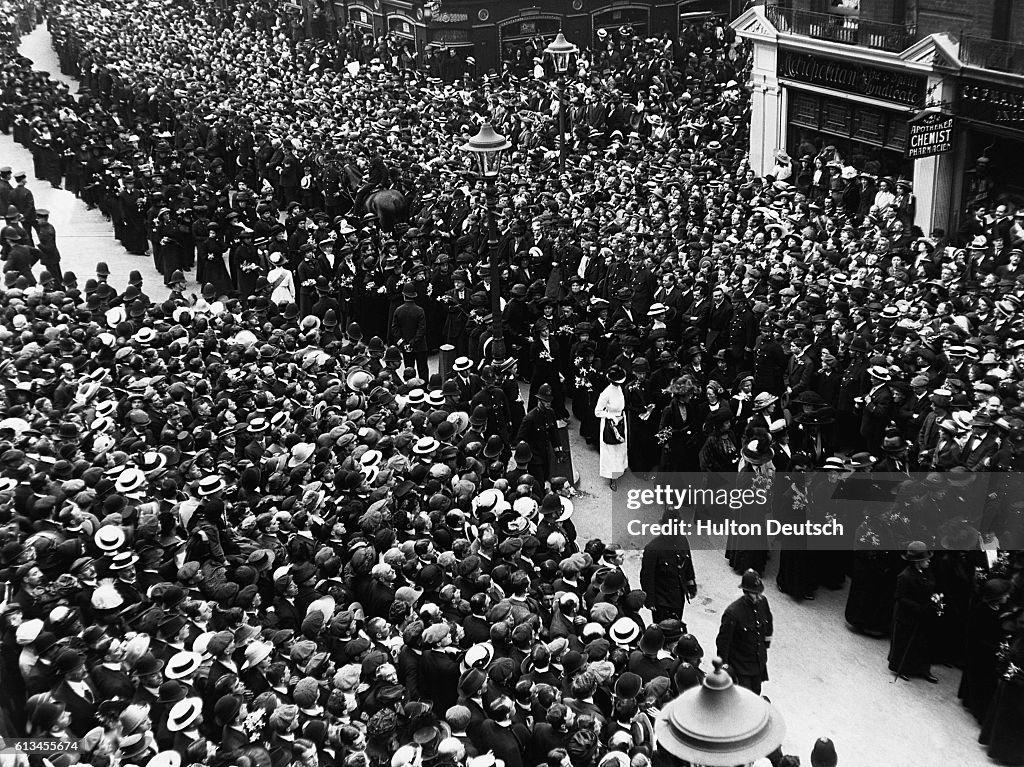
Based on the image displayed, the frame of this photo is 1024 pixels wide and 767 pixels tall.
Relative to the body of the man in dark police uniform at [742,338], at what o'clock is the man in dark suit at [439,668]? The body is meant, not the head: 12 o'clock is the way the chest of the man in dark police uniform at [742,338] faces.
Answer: the man in dark suit at [439,668] is roughly at 11 o'clock from the man in dark police uniform at [742,338].

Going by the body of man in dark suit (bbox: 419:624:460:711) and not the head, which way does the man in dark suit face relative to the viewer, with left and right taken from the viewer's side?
facing away from the viewer and to the right of the viewer

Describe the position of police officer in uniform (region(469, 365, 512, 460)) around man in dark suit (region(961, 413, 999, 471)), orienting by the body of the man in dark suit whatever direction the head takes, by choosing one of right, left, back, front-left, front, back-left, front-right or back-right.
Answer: front-right

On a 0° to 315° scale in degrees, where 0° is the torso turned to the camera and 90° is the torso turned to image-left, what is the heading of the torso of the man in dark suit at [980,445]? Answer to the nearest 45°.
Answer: approximately 45°

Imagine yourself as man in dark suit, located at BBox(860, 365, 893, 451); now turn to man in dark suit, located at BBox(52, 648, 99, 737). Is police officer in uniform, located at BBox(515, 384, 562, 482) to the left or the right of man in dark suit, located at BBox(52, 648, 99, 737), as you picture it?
right

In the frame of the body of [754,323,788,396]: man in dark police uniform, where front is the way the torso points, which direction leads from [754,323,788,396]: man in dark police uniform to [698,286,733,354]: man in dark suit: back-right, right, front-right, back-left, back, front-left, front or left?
right

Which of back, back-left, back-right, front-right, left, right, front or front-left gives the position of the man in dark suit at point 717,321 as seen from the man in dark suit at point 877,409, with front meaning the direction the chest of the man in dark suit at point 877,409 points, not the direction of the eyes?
right

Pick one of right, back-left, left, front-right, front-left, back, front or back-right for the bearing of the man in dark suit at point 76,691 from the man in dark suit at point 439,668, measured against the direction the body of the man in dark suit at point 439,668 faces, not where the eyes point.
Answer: back-left

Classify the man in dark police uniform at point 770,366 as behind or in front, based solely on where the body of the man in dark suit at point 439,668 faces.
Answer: in front

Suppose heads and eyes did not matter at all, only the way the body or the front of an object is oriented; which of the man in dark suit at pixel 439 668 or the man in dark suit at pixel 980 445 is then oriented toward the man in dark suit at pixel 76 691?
the man in dark suit at pixel 980 445

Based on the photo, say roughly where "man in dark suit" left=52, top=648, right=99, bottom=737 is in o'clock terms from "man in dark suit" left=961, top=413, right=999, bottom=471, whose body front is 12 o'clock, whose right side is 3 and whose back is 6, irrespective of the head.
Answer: "man in dark suit" left=52, top=648, right=99, bottom=737 is roughly at 12 o'clock from "man in dark suit" left=961, top=413, right=999, bottom=471.
